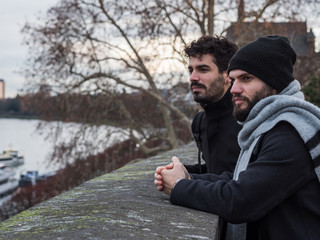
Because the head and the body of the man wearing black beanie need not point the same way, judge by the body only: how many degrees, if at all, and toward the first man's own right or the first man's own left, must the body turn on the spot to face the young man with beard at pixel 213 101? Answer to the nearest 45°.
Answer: approximately 90° to the first man's own right

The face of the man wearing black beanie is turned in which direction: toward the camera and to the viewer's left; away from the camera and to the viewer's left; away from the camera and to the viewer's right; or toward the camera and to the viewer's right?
toward the camera and to the viewer's left

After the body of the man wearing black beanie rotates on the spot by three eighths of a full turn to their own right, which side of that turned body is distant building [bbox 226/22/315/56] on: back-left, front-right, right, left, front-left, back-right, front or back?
front-left

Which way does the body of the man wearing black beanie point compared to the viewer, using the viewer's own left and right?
facing to the left of the viewer

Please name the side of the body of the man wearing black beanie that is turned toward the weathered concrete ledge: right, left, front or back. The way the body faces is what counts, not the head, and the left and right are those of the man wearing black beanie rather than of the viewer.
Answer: front

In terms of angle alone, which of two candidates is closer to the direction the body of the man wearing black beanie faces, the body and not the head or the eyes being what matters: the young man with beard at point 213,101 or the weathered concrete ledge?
the weathered concrete ledge
